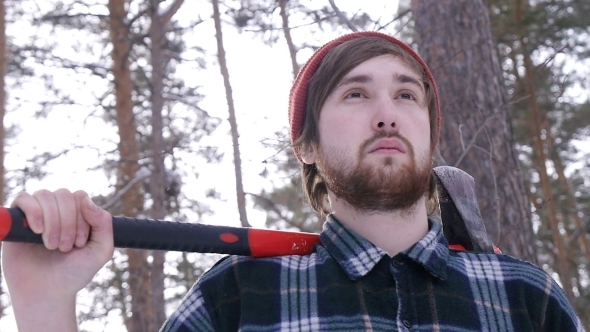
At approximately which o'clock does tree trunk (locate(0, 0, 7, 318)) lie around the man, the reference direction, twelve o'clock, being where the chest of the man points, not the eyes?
The tree trunk is roughly at 5 o'clock from the man.

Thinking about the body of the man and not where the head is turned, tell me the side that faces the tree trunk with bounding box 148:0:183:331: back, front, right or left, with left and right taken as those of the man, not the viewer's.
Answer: back

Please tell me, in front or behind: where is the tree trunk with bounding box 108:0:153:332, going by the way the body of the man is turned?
behind

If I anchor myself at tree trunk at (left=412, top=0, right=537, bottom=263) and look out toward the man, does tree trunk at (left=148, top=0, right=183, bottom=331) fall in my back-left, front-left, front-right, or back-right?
back-right

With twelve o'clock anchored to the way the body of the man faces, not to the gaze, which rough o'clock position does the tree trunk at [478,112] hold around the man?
The tree trunk is roughly at 7 o'clock from the man.

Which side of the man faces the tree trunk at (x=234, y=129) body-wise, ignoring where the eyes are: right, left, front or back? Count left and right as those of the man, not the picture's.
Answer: back

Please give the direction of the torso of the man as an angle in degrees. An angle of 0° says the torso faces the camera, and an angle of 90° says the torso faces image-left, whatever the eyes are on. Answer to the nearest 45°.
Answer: approximately 0°
